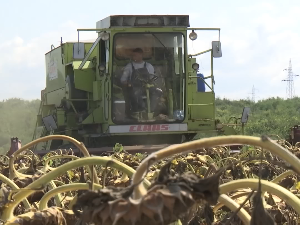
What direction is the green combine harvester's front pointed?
toward the camera

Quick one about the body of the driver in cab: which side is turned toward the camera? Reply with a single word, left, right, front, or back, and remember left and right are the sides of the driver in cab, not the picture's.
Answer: front
